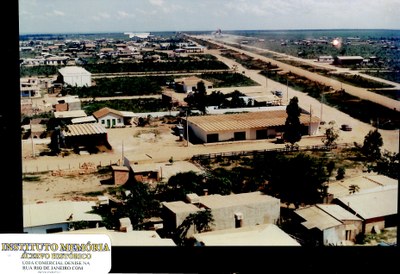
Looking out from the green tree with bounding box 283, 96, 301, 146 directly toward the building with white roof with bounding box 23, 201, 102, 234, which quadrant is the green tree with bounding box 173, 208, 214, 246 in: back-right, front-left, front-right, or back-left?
front-left

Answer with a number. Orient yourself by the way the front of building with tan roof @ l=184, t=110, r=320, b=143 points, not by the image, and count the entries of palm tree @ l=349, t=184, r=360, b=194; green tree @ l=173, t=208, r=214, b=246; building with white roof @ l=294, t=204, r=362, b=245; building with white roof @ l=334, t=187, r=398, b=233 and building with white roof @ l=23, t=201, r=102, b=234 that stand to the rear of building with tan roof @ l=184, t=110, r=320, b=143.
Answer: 0

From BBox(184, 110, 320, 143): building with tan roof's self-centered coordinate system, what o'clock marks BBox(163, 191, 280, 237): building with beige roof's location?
BBox(163, 191, 280, 237): building with beige roof is roughly at 12 o'clock from BBox(184, 110, 320, 143): building with tan roof.

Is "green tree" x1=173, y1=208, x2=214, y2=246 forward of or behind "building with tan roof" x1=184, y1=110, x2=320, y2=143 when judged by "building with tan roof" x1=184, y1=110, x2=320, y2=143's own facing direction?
forward

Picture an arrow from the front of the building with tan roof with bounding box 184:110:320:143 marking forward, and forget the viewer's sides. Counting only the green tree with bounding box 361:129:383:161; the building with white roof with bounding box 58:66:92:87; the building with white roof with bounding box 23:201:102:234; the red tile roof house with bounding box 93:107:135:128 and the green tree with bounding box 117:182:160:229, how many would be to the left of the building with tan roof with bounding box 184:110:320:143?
1

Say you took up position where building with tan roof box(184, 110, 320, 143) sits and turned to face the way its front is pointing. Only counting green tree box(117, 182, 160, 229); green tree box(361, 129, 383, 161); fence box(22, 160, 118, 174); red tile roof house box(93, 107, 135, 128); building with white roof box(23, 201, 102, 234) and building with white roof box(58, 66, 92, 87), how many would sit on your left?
1

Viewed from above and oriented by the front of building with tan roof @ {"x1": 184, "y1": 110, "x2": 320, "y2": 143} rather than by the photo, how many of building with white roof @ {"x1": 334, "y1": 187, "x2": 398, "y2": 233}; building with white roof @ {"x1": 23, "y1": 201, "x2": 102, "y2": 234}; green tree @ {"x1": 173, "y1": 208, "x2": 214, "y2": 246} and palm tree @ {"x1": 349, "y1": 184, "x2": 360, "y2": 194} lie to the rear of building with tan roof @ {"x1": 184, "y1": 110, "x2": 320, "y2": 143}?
0

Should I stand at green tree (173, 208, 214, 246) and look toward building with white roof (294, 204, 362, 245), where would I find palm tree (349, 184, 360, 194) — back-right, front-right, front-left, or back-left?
front-left

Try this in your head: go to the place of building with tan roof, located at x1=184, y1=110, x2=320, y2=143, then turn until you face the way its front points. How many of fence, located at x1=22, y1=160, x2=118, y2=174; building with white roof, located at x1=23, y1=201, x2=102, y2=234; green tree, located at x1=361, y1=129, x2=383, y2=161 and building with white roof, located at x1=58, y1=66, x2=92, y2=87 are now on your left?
1

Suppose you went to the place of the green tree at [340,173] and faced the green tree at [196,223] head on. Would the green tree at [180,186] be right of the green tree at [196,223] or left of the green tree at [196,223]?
right

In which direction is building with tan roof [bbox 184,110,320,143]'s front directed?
toward the camera

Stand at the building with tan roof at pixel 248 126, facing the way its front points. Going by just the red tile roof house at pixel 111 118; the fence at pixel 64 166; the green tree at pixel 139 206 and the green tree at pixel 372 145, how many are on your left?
1

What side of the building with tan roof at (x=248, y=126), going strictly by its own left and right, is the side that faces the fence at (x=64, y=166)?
right

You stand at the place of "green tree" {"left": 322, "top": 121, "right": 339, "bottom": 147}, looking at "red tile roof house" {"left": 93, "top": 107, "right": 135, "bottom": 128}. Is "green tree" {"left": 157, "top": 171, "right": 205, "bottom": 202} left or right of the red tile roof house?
left

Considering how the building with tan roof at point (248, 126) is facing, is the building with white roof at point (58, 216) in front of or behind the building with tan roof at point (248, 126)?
in front

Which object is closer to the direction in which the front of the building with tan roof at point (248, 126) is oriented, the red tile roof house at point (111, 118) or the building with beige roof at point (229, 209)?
the building with beige roof
